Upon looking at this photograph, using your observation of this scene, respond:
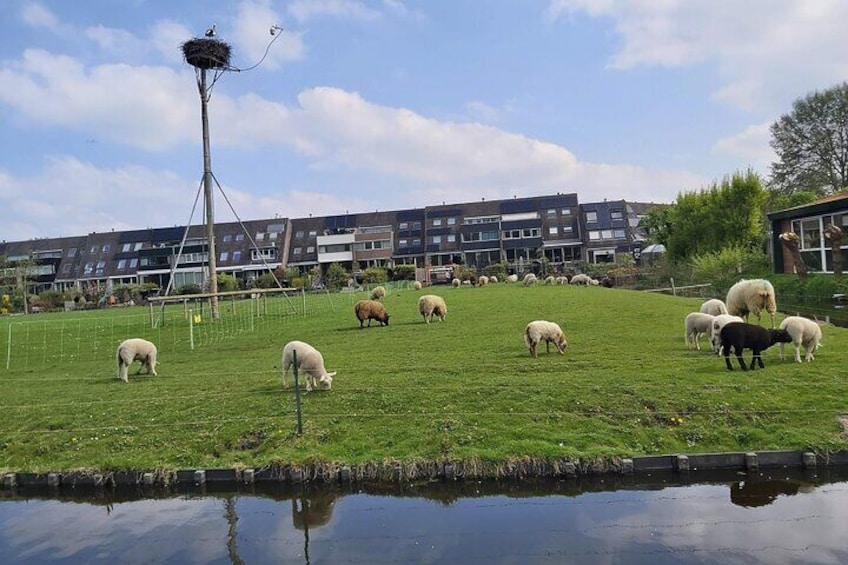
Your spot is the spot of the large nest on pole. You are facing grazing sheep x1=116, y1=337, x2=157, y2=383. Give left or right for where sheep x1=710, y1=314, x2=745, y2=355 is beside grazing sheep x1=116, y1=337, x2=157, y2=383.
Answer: left

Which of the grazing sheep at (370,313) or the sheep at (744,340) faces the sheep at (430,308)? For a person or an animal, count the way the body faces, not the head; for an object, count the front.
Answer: the grazing sheep

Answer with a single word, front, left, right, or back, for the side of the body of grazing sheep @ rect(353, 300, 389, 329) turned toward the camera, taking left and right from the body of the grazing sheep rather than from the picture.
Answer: right

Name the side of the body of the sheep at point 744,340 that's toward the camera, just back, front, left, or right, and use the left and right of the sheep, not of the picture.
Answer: right

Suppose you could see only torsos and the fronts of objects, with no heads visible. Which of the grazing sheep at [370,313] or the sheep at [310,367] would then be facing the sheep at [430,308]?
the grazing sheep

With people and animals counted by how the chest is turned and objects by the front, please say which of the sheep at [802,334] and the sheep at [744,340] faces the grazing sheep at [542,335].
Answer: the sheep at [802,334]

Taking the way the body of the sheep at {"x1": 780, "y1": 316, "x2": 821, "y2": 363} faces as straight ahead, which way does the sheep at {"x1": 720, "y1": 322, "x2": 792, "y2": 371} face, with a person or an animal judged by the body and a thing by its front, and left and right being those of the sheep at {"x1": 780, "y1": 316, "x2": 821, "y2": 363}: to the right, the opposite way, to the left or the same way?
the opposite way

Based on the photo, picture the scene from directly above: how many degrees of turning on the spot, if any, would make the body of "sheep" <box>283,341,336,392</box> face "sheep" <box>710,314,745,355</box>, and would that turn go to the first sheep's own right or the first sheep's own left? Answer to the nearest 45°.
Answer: approximately 45° to the first sheep's own left

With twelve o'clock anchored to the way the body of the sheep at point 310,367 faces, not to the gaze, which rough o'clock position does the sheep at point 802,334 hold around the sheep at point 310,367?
the sheep at point 802,334 is roughly at 11 o'clock from the sheep at point 310,367.
